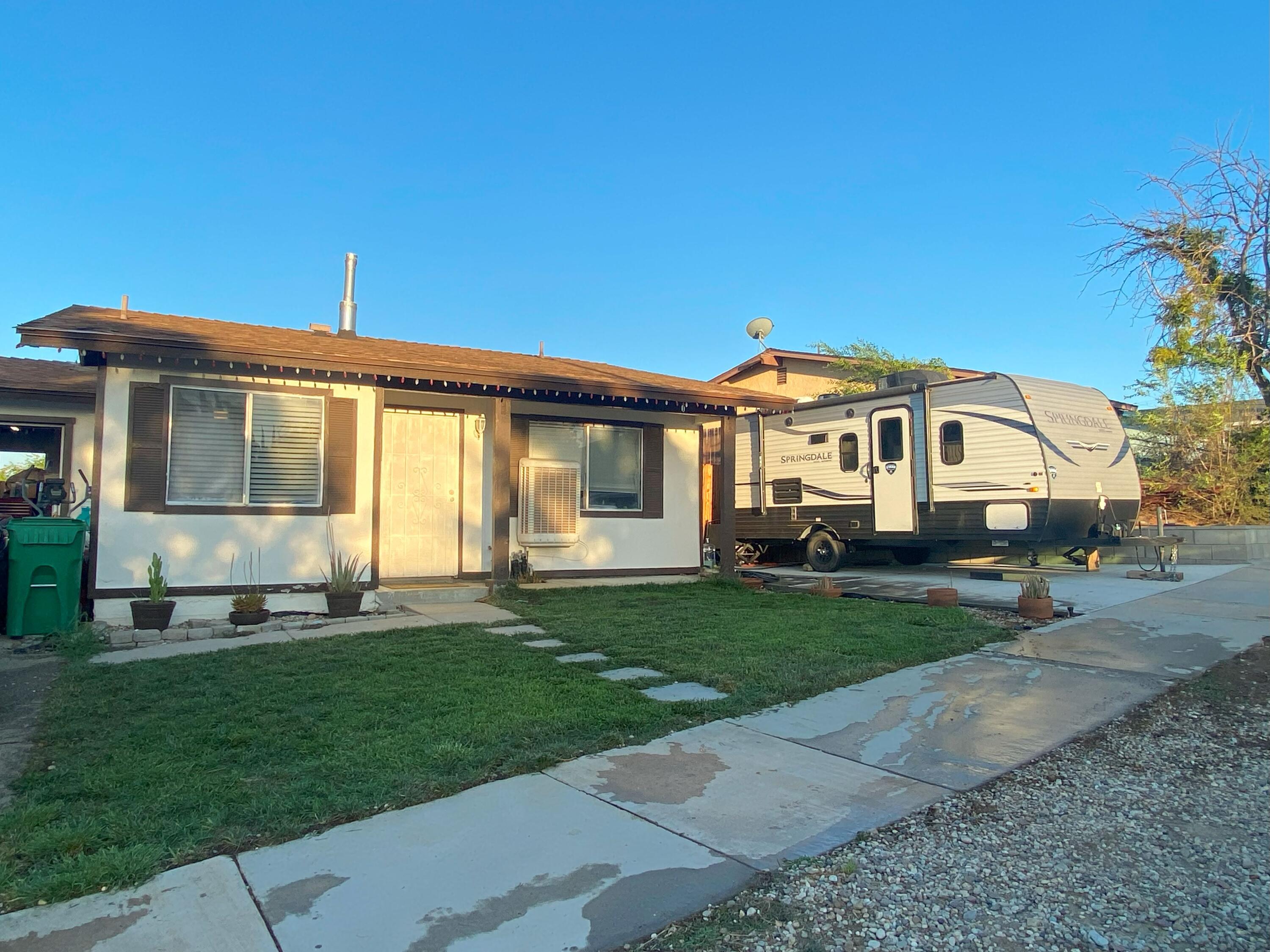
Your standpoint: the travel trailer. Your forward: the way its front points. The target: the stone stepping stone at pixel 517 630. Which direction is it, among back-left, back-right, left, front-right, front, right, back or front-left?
right

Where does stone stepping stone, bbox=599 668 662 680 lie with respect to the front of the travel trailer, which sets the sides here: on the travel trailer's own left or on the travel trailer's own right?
on the travel trailer's own right

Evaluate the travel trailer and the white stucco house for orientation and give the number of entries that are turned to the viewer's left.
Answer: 0

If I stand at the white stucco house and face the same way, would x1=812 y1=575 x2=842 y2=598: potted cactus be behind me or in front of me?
in front

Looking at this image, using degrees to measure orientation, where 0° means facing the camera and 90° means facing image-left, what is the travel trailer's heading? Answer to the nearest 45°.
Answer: approximately 315°

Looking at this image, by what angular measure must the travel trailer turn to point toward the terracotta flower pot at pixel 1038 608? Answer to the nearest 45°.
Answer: approximately 45° to its right

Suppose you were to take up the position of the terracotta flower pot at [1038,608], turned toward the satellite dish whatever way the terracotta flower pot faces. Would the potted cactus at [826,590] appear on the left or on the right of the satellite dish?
left

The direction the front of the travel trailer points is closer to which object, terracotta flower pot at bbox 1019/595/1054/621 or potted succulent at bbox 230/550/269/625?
the terracotta flower pot

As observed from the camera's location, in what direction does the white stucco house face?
facing the viewer and to the right of the viewer
